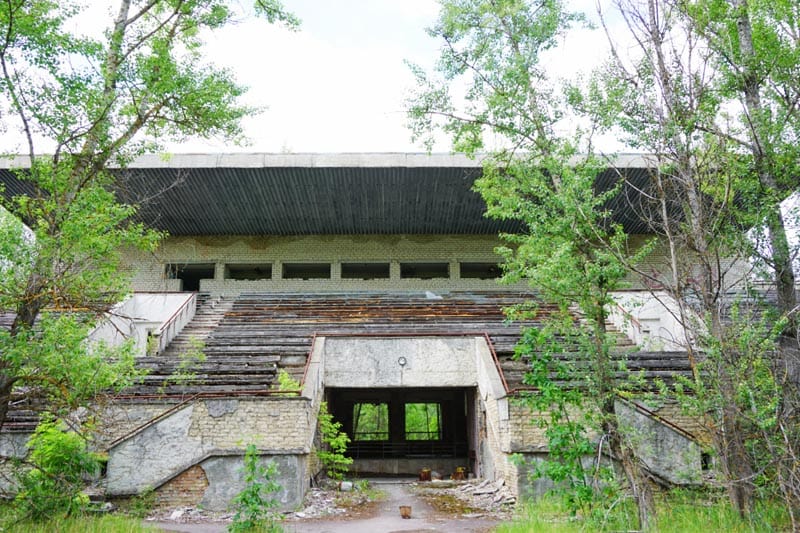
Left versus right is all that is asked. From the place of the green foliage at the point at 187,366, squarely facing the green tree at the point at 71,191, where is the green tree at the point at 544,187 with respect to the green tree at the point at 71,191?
left

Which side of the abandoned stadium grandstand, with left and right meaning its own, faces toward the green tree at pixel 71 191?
front

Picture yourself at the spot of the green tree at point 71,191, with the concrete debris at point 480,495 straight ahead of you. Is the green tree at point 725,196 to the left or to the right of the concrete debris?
right

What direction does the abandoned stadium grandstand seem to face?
toward the camera

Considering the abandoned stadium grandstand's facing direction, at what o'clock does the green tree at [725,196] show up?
The green tree is roughly at 11 o'clock from the abandoned stadium grandstand.

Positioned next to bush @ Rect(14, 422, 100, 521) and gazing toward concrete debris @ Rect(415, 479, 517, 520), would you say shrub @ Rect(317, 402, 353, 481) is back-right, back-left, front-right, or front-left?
front-left

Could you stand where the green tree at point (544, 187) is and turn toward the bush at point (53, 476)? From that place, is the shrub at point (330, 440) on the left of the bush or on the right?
right
